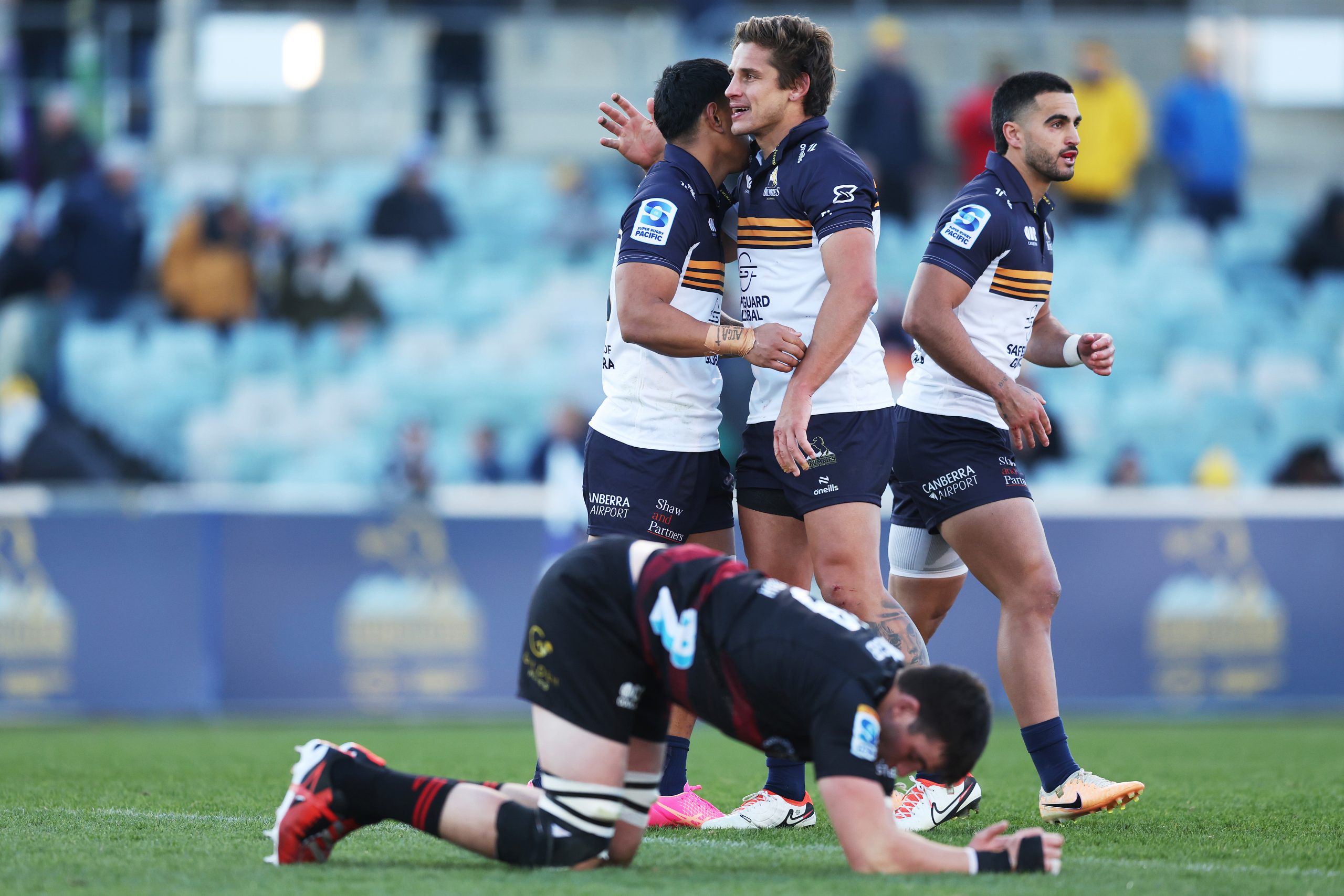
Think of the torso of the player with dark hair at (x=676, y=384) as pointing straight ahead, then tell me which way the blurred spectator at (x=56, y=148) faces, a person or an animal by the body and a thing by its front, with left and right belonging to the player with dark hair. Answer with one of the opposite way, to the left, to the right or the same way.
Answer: to the right

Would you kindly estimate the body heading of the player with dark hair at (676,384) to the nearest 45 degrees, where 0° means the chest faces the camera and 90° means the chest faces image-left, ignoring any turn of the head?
approximately 270°

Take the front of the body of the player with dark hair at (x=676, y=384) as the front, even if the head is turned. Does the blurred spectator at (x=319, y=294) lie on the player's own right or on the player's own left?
on the player's own left

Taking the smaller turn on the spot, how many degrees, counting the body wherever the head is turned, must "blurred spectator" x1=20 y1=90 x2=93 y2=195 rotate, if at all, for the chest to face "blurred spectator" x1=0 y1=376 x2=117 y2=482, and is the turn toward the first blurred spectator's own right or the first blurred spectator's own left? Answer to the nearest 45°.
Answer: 0° — they already face them

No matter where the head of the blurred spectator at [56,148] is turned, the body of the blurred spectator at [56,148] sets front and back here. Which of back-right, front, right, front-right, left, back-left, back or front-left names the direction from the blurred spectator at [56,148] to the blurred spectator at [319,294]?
front-left
